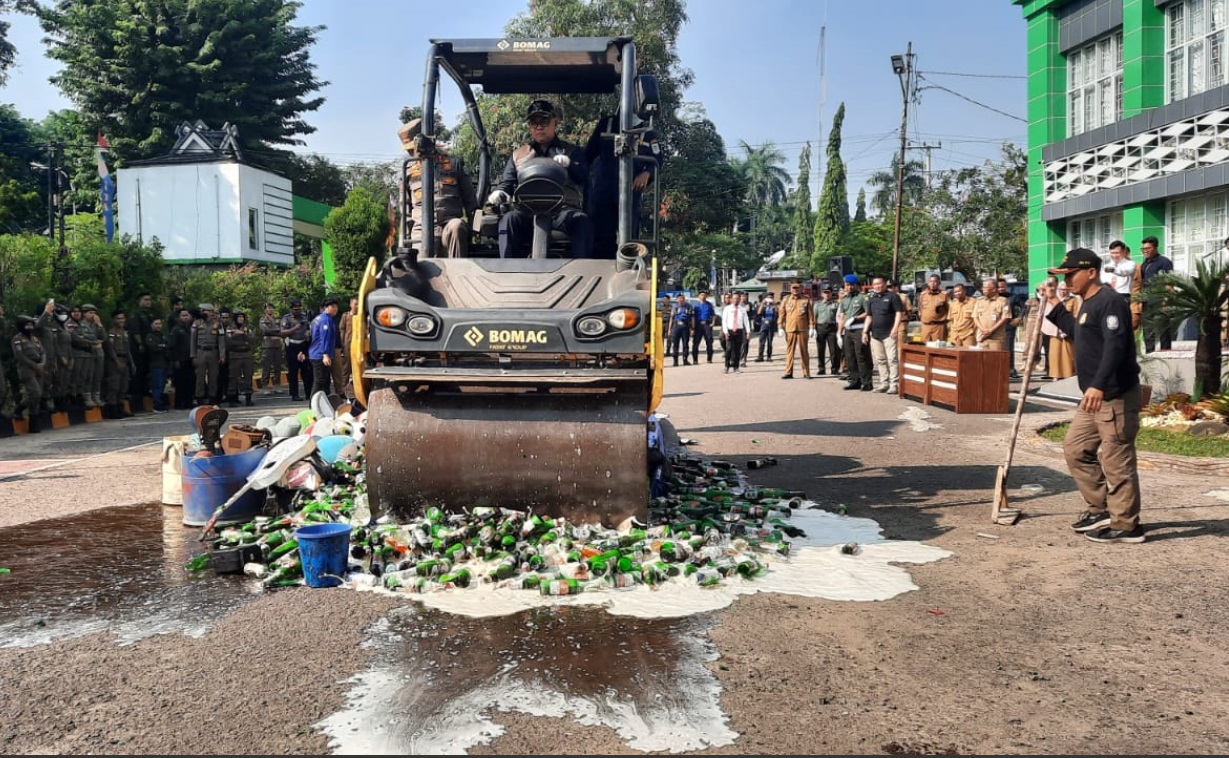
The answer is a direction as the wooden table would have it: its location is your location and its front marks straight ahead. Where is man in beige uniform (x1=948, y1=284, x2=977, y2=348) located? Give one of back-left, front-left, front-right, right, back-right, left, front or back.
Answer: back-right

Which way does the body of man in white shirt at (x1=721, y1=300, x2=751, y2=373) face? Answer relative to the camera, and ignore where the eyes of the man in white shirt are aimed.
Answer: toward the camera

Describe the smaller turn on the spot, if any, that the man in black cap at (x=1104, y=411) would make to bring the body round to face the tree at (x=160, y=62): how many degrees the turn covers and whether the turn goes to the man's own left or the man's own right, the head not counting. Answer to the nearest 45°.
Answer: approximately 45° to the man's own right

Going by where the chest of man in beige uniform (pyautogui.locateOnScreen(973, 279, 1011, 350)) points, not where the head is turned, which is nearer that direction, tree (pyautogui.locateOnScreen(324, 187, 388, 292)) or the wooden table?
the wooden table

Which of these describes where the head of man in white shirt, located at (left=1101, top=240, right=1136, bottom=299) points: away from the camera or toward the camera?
toward the camera

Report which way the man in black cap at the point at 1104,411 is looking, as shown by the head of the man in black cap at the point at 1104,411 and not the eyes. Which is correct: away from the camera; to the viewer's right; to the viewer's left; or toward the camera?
to the viewer's left

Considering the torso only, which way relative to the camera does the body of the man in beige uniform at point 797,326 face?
toward the camera

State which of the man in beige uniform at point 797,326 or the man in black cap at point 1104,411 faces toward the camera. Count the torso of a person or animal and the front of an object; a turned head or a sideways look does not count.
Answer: the man in beige uniform

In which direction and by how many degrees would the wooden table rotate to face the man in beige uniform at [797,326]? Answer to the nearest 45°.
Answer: approximately 90° to its right

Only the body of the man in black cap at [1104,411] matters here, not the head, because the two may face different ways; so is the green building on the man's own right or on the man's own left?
on the man's own right

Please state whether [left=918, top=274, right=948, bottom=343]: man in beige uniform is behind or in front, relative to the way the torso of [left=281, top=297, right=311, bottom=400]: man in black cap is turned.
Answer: in front

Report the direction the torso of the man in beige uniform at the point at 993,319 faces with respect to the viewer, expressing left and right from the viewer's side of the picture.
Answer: facing the viewer and to the left of the viewer

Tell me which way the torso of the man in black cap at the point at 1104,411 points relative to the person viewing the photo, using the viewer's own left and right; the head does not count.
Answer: facing to the left of the viewer
